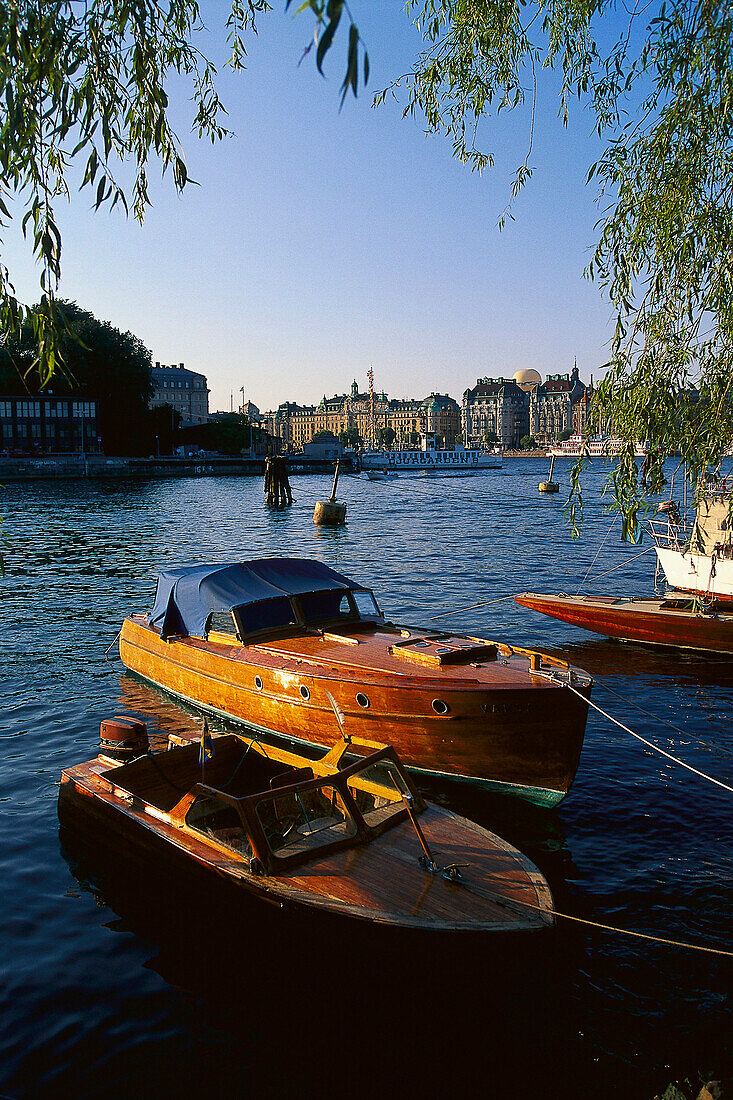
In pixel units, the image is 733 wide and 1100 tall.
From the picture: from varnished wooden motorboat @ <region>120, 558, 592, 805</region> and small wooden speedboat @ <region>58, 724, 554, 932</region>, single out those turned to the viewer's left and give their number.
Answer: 0

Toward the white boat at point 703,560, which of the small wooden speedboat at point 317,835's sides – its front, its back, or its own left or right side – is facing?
left

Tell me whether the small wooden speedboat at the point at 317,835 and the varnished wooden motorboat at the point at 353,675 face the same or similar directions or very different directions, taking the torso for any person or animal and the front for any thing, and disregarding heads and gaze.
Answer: same or similar directions

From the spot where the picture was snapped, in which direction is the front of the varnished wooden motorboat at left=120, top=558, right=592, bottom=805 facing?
facing the viewer and to the right of the viewer

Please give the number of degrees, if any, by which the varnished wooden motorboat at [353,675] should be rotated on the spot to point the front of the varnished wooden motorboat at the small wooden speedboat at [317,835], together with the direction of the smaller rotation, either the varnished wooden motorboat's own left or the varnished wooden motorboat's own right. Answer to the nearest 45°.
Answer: approximately 45° to the varnished wooden motorboat's own right

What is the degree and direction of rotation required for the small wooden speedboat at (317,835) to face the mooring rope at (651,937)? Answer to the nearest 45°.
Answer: approximately 45° to its left

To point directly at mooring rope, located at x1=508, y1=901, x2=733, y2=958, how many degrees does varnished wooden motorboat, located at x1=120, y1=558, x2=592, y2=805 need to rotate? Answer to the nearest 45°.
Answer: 0° — it already faces it

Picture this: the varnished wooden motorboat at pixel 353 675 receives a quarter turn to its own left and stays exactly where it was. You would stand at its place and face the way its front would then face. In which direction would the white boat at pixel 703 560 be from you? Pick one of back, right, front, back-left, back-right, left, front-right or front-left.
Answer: front
